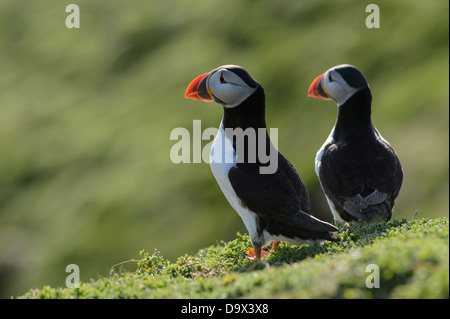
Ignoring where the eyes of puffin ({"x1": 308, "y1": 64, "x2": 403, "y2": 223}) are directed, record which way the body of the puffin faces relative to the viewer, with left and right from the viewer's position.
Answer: facing away from the viewer and to the left of the viewer

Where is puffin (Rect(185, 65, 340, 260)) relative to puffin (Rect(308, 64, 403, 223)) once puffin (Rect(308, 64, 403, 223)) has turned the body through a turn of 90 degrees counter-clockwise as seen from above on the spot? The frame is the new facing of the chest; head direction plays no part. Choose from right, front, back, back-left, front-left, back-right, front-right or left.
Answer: front

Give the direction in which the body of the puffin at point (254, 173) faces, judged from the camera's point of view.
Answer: to the viewer's left
